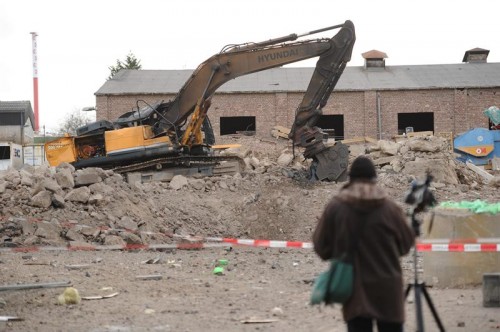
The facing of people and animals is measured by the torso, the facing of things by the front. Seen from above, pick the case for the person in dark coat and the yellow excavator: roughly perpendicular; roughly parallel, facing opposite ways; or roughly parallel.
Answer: roughly perpendicular

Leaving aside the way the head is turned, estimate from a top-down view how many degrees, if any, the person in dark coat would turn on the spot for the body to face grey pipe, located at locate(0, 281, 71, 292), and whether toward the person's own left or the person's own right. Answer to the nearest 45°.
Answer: approximately 45° to the person's own left

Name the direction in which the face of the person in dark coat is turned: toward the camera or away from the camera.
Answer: away from the camera

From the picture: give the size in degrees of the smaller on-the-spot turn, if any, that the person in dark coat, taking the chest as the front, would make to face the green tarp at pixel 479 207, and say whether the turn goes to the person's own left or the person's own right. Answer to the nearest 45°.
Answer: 0° — they already face it

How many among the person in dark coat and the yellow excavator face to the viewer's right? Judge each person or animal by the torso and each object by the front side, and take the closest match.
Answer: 1

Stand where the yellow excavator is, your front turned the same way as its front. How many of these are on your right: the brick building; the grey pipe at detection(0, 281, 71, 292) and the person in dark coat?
2

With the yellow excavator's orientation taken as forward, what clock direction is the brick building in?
The brick building is roughly at 10 o'clock from the yellow excavator.

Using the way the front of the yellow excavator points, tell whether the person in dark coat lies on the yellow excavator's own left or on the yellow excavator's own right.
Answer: on the yellow excavator's own right

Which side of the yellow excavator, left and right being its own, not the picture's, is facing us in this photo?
right

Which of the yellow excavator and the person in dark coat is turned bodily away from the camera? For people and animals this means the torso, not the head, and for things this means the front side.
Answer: the person in dark coat

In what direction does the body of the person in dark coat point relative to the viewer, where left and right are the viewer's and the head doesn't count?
facing away from the viewer
